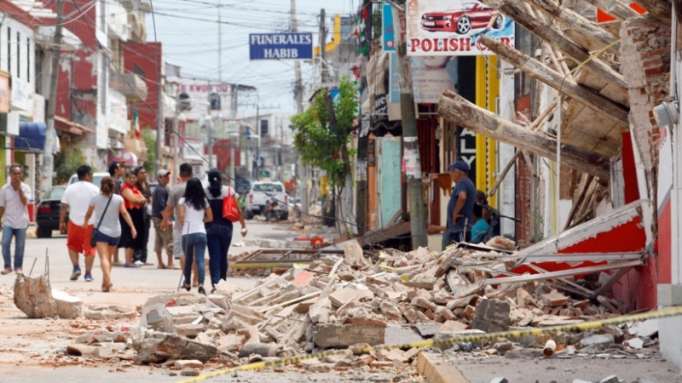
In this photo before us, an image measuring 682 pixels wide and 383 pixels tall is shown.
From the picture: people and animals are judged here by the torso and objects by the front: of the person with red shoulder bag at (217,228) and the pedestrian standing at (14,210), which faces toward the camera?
the pedestrian standing

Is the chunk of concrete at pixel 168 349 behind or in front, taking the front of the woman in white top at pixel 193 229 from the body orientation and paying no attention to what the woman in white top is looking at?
behind

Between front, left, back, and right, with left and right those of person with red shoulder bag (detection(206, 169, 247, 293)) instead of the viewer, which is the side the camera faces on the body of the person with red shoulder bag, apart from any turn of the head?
back

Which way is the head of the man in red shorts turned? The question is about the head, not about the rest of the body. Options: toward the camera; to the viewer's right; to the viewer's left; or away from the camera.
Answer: away from the camera

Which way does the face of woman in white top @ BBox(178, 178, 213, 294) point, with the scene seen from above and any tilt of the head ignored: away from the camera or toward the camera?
away from the camera

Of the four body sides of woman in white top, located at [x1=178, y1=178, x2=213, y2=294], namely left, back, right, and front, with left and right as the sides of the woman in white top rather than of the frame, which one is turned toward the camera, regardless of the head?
back

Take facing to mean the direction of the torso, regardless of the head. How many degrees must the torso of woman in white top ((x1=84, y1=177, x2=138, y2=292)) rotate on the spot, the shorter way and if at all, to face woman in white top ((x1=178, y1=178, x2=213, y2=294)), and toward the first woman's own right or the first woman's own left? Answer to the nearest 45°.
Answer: approximately 135° to the first woman's own right

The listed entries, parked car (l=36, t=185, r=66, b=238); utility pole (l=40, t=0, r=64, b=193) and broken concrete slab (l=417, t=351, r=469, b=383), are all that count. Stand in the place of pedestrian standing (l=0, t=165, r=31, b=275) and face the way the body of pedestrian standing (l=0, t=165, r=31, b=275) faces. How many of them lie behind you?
2

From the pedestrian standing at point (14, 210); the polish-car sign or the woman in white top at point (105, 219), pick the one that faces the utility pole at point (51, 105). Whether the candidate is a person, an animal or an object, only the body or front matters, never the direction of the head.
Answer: the woman in white top

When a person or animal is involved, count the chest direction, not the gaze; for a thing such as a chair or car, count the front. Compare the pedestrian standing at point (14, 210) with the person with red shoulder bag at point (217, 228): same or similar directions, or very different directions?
very different directions

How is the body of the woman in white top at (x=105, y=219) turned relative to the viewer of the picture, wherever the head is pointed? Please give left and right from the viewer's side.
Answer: facing away from the viewer

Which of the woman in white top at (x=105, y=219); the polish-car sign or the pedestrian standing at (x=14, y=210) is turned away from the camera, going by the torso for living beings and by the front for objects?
the woman in white top

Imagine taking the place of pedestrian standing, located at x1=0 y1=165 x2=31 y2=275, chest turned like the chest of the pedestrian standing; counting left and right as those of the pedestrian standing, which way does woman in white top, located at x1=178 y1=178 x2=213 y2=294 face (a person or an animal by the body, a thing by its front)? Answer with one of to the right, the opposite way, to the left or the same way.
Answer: the opposite way

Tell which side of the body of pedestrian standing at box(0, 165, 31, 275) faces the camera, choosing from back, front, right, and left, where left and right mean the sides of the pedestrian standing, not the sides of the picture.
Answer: front
